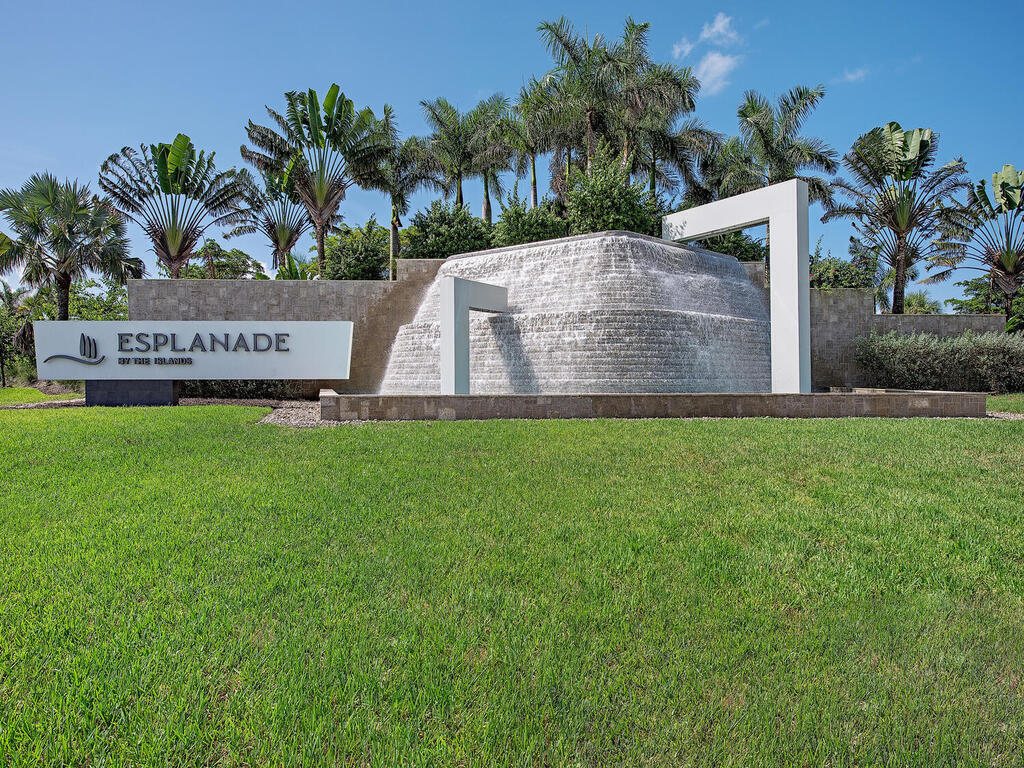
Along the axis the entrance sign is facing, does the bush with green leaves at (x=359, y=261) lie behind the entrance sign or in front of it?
behind

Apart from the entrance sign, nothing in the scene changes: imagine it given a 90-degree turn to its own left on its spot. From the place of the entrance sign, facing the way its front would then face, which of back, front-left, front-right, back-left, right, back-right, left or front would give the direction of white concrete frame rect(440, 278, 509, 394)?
front-right

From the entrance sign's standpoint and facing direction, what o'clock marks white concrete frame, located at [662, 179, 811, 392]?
The white concrete frame is roughly at 10 o'clock from the entrance sign.

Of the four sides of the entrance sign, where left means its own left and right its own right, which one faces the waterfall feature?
left

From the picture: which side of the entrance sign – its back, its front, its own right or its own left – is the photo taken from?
front

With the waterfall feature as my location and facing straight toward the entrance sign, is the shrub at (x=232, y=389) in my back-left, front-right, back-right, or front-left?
front-right

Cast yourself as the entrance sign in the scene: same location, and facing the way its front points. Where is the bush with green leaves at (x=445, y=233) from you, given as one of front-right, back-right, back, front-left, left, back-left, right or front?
back-left

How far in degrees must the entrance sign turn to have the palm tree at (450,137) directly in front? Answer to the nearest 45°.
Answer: approximately 135° to its left

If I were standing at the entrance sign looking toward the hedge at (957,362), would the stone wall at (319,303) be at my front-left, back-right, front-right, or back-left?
front-left
